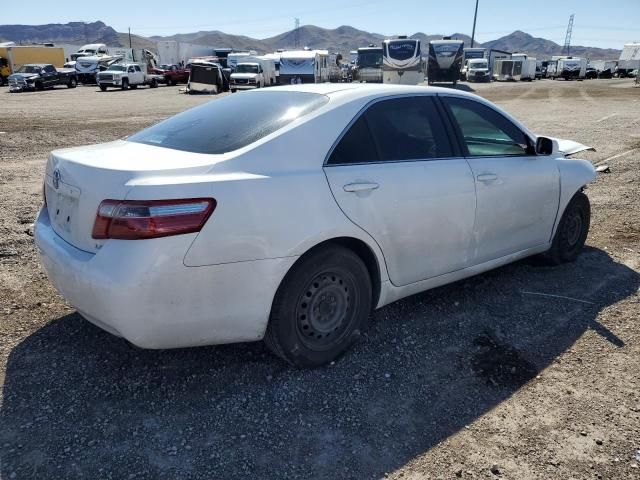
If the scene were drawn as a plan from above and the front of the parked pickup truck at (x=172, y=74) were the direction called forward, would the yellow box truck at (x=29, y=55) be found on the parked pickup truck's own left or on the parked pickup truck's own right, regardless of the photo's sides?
on the parked pickup truck's own right

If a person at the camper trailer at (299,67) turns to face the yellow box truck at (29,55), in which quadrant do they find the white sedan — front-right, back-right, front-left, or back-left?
back-left

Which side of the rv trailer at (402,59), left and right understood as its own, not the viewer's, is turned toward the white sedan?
front

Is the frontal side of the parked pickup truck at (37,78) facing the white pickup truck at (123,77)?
no

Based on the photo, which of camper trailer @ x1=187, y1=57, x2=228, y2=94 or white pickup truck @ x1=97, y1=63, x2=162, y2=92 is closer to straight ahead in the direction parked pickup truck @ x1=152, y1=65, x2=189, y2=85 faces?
the white pickup truck

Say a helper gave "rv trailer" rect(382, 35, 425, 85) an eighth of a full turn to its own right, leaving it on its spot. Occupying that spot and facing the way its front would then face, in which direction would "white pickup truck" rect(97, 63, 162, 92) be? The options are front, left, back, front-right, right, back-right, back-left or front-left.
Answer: front-right

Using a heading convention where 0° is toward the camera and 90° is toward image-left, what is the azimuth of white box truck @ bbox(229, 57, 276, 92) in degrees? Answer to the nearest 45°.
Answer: approximately 45°

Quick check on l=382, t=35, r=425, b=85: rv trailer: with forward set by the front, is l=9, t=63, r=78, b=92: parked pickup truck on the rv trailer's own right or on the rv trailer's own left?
on the rv trailer's own right

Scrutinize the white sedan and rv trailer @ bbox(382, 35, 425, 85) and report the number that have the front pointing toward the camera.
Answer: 1

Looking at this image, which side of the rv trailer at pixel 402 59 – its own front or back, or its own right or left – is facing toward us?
front

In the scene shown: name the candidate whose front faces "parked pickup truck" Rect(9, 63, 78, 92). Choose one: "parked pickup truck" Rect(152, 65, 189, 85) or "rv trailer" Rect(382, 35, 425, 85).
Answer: "parked pickup truck" Rect(152, 65, 189, 85)

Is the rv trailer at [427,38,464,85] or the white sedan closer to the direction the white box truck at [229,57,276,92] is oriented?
the white sedan

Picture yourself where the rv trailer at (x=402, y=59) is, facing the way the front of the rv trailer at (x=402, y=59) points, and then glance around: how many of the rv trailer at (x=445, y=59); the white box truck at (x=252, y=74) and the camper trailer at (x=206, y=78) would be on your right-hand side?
2

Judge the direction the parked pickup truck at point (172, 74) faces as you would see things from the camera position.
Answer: facing the viewer and to the left of the viewer

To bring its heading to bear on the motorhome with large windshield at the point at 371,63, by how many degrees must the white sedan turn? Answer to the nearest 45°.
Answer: approximately 45° to its left

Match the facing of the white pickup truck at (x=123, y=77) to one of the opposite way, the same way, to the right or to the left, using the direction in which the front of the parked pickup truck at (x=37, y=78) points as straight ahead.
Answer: the same way

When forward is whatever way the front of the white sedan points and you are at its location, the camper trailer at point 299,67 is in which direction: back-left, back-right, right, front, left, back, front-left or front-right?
front-left
